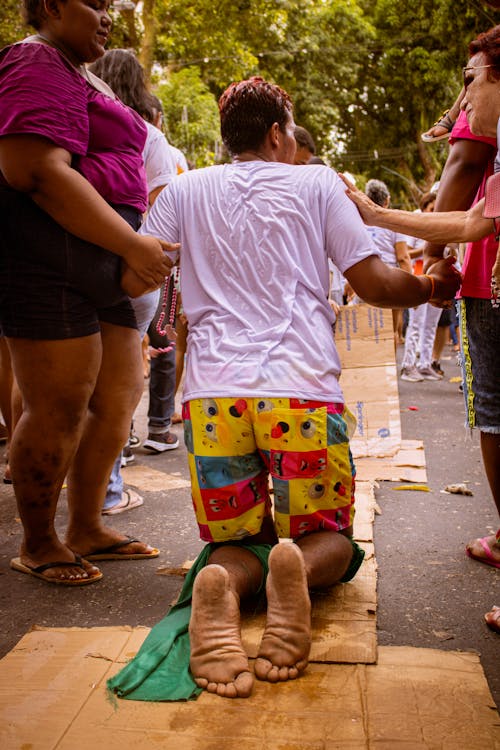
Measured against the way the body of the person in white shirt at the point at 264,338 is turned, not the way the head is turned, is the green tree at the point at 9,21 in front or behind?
in front

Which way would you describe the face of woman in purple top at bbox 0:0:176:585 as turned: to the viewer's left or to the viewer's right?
to the viewer's right

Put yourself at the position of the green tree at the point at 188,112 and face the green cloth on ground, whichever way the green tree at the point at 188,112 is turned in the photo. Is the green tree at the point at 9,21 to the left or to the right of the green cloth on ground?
right

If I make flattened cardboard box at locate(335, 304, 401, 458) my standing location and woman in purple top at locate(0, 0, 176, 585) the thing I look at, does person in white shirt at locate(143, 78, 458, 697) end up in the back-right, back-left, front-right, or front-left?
front-left

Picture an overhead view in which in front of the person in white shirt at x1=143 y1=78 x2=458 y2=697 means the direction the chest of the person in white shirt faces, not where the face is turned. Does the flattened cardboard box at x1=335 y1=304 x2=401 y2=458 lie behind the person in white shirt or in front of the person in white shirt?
in front

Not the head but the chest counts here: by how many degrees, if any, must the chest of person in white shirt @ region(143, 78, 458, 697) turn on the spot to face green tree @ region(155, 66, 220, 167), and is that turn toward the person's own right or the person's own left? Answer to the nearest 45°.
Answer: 0° — they already face it

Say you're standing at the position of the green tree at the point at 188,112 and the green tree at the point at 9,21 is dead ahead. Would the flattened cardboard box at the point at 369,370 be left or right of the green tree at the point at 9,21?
left

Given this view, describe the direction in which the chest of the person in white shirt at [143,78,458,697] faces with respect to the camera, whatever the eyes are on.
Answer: away from the camera

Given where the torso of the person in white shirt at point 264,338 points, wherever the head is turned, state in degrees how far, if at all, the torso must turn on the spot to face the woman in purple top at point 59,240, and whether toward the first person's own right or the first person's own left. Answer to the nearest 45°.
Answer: approximately 90° to the first person's own left
